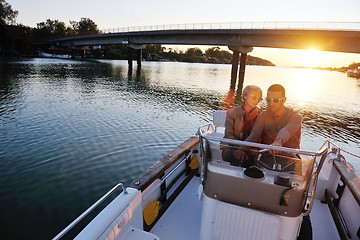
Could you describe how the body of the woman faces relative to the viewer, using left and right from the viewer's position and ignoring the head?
facing the viewer and to the right of the viewer
